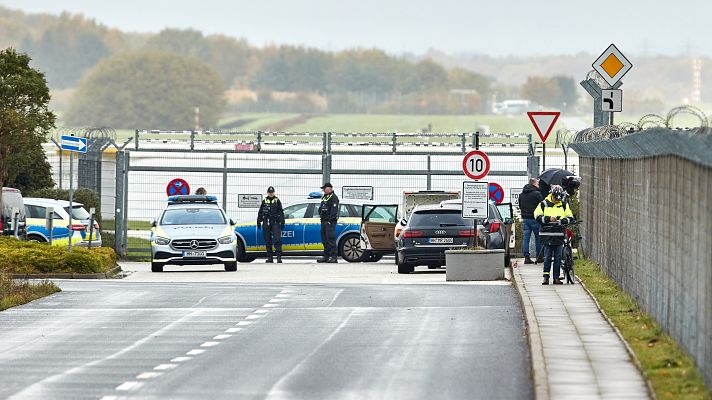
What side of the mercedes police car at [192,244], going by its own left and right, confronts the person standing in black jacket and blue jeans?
left

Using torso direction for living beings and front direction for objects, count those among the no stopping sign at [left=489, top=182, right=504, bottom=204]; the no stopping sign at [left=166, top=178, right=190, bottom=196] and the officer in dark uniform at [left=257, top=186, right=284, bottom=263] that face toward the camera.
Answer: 3

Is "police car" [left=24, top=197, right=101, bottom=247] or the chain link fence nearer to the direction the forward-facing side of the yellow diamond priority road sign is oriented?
the chain link fence

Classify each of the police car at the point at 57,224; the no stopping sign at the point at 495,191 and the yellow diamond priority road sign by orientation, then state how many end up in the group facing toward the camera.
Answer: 2
